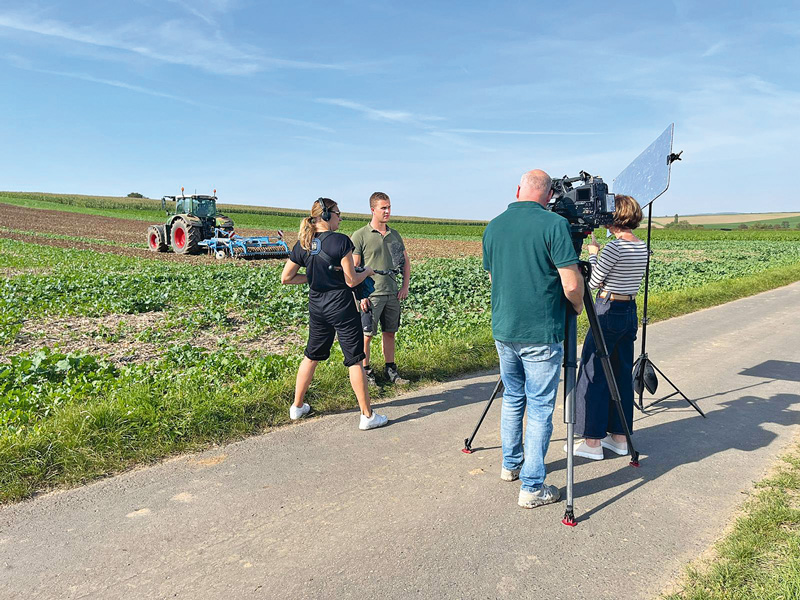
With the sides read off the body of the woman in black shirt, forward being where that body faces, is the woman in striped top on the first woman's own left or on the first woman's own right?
on the first woman's own right

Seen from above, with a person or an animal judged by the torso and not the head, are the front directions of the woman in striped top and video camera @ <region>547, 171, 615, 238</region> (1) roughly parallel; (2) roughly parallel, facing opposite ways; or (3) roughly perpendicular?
roughly parallel

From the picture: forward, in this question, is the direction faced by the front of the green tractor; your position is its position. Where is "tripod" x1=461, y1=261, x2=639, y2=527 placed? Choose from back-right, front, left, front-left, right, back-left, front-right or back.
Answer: back-left

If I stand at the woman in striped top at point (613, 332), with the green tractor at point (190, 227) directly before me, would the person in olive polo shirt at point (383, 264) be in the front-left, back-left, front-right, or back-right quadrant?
front-left

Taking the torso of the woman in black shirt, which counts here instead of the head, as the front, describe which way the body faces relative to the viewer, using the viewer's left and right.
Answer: facing away from the viewer and to the right of the viewer

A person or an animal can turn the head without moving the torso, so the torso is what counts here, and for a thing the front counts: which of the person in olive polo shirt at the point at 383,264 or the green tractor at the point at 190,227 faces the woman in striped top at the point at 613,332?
the person in olive polo shirt

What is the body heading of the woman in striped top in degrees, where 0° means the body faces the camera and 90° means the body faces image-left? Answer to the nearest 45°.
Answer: approximately 135°

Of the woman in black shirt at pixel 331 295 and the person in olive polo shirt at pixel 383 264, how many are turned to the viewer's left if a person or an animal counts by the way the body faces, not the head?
0

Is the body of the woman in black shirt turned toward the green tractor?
no

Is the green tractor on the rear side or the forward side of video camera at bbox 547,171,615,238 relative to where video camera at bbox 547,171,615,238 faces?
on the forward side

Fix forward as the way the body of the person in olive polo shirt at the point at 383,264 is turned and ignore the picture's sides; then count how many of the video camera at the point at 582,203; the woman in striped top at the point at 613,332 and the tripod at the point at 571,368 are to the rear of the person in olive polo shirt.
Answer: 0

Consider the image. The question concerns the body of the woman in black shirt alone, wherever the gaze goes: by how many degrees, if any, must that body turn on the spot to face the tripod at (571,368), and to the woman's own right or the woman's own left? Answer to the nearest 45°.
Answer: approximately 90° to the woman's own right

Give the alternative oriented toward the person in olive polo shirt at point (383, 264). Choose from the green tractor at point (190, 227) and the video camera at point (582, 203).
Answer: the video camera

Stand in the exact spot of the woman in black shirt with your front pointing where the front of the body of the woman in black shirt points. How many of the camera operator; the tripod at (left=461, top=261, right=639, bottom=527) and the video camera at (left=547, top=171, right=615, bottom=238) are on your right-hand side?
3

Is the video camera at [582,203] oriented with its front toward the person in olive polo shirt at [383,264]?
yes

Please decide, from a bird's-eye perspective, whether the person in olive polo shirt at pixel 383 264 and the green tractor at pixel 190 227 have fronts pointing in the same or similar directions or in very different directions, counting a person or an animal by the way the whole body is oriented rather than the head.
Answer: very different directions

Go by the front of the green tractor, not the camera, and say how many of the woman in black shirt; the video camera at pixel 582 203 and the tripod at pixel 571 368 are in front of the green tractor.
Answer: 0

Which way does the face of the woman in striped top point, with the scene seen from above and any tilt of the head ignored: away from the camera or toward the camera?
away from the camera

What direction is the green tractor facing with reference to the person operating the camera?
facing away from the viewer and to the left of the viewer

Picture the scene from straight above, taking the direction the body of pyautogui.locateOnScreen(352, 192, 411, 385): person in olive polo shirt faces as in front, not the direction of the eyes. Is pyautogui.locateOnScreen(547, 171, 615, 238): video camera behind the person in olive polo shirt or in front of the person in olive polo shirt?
in front

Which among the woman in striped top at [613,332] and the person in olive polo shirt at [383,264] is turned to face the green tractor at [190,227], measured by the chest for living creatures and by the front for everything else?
the woman in striped top

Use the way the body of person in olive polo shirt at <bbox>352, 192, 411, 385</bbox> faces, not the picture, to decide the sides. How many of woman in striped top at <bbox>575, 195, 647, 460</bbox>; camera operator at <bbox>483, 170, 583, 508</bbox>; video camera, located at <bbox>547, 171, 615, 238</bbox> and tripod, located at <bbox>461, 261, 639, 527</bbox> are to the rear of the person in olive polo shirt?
0

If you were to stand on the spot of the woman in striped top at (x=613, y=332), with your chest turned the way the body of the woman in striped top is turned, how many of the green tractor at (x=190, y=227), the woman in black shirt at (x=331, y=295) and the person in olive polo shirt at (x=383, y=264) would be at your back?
0
